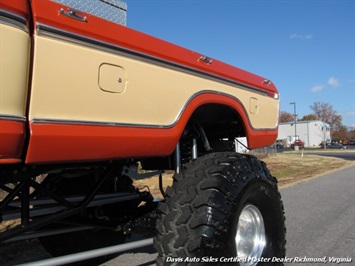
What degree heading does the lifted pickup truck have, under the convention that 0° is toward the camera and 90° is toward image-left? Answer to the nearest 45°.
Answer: approximately 45°
